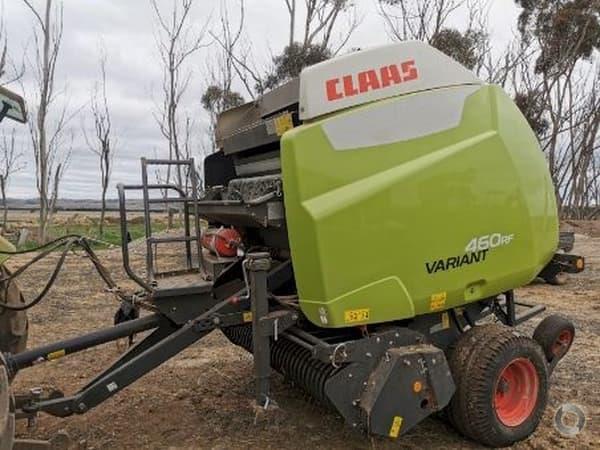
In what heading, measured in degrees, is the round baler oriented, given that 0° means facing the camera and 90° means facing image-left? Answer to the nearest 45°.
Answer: approximately 45°
